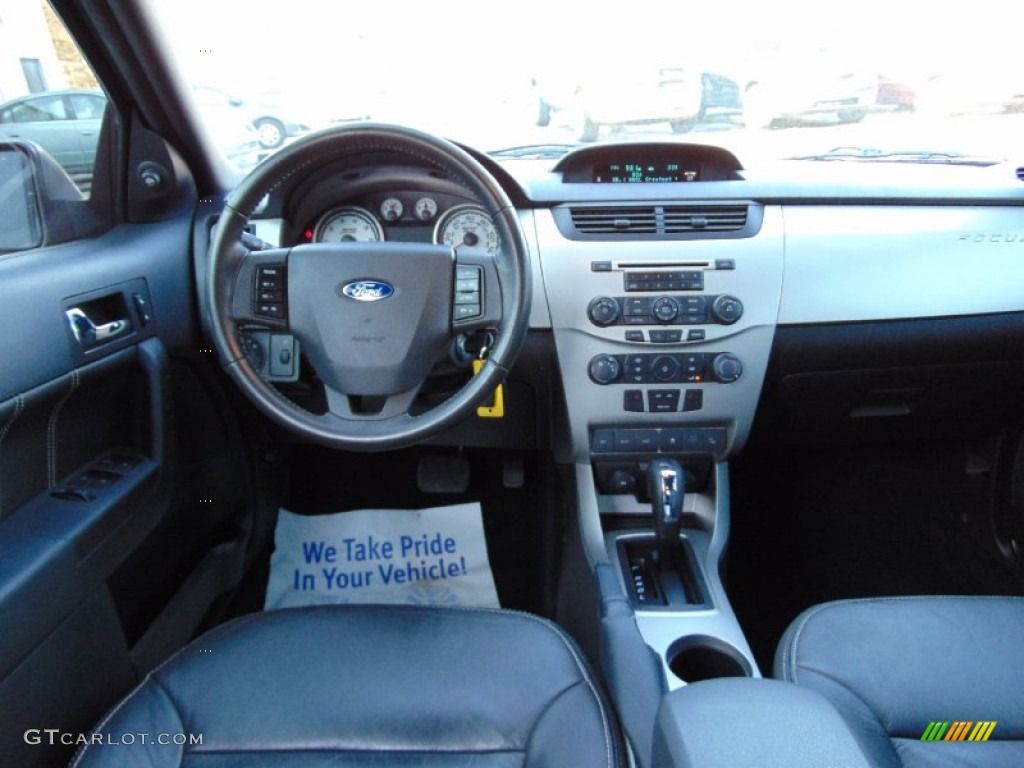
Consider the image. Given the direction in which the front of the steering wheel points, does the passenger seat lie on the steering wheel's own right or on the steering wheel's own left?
on the steering wheel's own left

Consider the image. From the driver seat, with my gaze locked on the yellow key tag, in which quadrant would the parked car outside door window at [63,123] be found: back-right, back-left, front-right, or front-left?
front-left

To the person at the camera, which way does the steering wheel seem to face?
facing the viewer

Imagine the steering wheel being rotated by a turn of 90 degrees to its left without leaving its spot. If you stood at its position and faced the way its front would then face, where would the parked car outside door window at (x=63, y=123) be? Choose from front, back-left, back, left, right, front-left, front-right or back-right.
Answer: back-left
